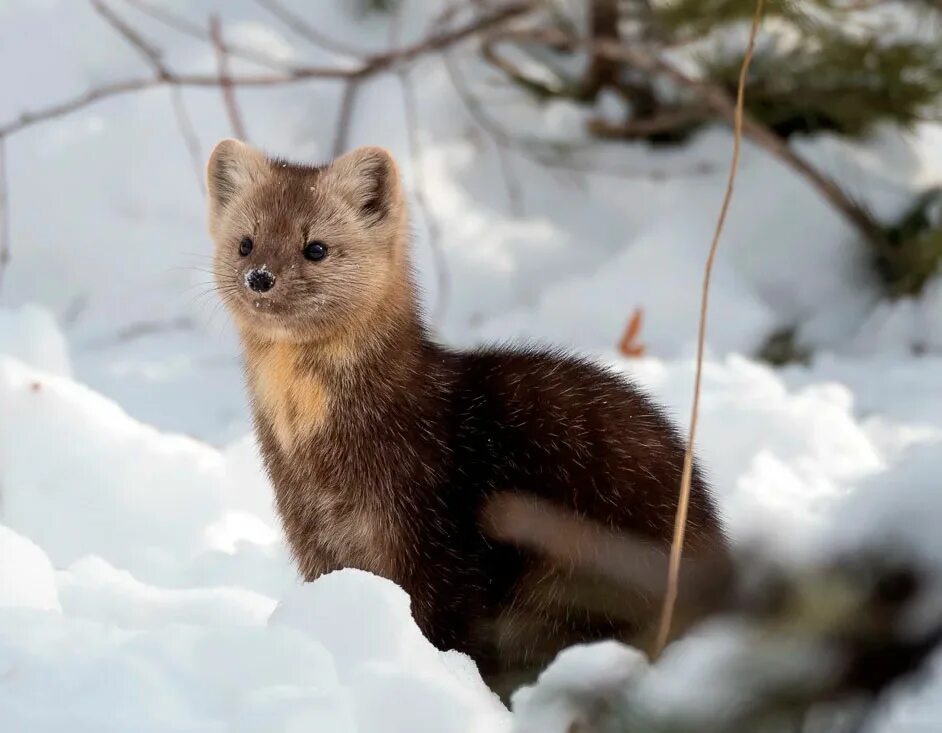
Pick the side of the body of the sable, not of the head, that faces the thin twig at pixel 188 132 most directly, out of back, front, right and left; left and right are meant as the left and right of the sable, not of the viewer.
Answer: right

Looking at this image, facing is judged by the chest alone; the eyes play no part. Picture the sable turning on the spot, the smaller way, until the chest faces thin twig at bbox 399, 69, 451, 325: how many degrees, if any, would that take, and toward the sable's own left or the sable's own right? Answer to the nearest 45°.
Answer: approximately 135° to the sable's own right

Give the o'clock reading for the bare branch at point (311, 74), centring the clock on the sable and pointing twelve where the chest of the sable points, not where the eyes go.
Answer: The bare branch is roughly at 4 o'clock from the sable.

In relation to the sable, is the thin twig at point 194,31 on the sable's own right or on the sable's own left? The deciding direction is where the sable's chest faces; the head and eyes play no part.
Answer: on the sable's own right

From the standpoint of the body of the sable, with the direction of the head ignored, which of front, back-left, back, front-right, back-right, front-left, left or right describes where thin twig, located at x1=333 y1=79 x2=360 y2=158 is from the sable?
back-right

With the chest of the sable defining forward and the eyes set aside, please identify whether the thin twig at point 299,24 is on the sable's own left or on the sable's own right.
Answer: on the sable's own right

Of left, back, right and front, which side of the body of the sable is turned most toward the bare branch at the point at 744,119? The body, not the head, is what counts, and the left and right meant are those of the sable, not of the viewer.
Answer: back

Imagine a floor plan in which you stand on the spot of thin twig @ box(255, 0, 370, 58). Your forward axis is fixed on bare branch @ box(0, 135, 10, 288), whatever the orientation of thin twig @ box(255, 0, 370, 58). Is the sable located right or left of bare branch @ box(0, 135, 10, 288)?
left

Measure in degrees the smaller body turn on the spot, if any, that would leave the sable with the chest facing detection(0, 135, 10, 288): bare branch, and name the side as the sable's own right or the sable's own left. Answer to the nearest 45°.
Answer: approximately 90° to the sable's own right
